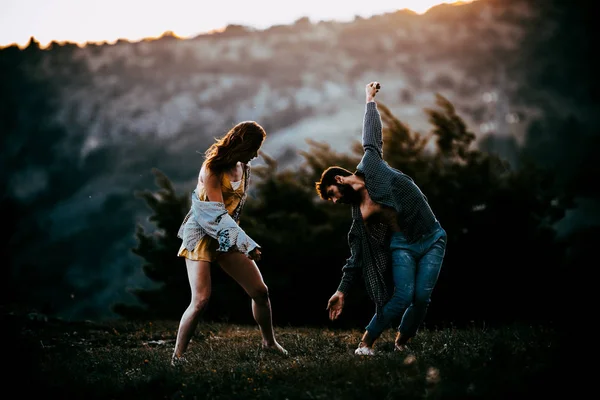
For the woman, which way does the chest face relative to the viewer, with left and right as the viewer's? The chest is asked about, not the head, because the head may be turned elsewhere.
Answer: facing the viewer and to the right of the viewer

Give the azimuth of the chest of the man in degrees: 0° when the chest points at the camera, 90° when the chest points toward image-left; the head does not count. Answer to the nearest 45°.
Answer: approximately 45°

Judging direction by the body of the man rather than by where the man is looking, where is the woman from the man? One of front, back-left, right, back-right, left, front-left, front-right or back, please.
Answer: front-right

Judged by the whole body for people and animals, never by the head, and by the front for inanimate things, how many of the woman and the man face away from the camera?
0

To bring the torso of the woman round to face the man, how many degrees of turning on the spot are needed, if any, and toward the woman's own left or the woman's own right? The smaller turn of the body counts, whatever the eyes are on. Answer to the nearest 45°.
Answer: approximately 45° to the woman's own left
